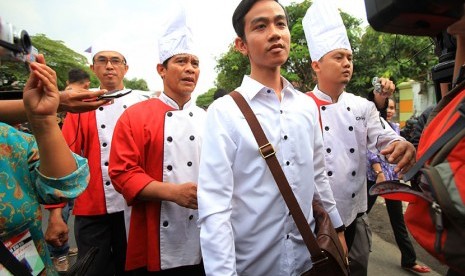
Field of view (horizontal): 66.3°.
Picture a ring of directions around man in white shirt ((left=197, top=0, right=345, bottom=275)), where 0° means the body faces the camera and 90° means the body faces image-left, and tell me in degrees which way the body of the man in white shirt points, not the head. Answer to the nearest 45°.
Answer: approximately 315°

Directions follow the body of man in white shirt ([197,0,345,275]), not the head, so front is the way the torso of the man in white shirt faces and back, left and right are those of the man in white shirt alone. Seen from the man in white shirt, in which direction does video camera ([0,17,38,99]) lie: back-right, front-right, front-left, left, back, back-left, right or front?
right

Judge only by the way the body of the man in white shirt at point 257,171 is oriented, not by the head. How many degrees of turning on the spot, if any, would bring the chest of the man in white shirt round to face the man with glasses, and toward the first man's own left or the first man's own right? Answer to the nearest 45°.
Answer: approximately 180°

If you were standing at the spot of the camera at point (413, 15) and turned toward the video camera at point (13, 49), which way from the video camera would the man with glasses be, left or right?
right

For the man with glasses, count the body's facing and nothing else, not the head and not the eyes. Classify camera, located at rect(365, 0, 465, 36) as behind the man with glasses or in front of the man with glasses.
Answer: in front

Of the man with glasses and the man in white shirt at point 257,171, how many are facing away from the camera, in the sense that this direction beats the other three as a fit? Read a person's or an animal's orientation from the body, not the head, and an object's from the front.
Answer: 0

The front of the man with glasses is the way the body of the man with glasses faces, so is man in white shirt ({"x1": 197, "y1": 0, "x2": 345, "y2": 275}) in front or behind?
in front

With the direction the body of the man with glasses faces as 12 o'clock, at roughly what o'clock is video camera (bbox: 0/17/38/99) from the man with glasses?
The video camera is roughly at 12 o'clock from the man with glasses.
